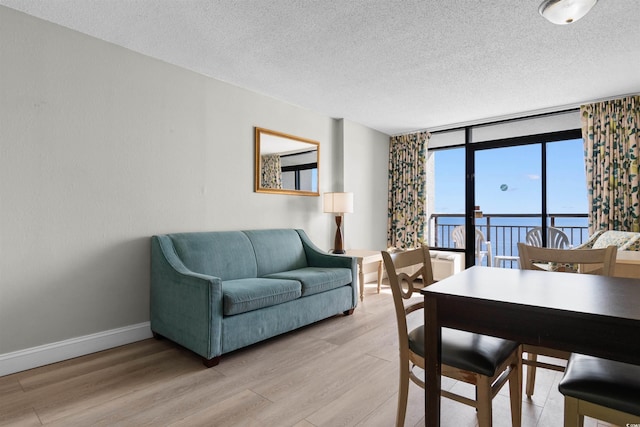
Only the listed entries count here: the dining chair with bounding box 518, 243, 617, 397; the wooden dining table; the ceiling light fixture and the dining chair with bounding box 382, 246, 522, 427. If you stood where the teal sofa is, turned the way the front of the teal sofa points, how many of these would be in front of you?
4

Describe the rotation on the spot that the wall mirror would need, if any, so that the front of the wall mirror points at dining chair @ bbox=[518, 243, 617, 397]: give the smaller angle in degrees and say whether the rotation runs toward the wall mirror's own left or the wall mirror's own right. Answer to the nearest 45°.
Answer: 0° — it already faces it

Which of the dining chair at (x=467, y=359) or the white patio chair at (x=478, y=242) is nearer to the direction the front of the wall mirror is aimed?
the dining chair

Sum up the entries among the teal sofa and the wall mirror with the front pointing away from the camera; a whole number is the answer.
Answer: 0

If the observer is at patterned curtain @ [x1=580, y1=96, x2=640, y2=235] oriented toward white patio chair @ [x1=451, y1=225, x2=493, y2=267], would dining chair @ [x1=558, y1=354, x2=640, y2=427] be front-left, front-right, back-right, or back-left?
back-left

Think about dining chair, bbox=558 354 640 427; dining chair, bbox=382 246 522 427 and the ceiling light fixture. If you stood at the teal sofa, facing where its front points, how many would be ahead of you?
3

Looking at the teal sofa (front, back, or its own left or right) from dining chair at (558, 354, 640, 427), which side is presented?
front

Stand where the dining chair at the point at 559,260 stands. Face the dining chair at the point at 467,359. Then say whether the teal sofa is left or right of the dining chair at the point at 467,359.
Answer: right

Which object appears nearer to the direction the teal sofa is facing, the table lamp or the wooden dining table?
the wooden dining table

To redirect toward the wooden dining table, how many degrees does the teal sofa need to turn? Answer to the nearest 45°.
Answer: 0° — it already faces it

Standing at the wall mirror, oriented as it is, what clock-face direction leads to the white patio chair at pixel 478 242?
The white patio chair is roughly at 10 o'clock from the wall mirror.

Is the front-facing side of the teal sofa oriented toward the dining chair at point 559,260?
yes

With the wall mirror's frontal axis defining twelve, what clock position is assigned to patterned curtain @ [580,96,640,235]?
The patterned curtain is roughly at 11 o'clock from the wall mirror.

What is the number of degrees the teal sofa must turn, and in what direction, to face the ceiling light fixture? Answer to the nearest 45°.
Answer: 0° — it already faces it

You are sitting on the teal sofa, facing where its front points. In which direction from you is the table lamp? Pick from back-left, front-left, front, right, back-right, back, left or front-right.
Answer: left

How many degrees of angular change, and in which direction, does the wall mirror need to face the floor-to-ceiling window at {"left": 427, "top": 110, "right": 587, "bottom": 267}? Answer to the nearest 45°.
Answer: approximately 45° to its left

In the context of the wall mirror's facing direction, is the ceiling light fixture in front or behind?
in front
